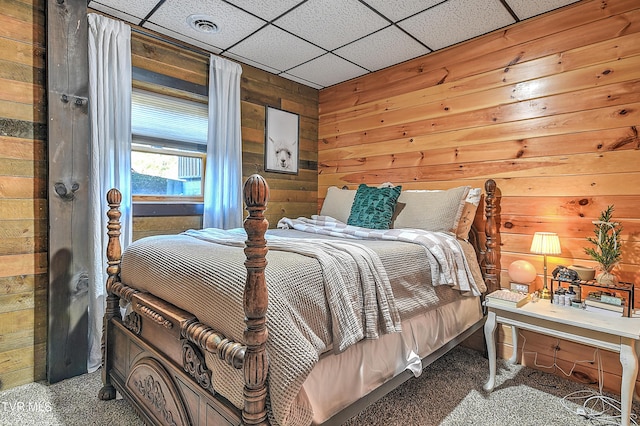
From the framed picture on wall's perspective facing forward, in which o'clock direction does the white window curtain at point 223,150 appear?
The white window curtain is roughly at 3 o'clock from the framed picture on wall.

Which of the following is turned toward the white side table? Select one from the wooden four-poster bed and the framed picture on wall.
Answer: the framed picture on wall

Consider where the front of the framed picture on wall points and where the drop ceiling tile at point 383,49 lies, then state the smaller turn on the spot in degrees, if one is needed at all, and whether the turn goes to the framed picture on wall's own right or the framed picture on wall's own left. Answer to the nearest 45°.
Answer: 0° — it already faces it

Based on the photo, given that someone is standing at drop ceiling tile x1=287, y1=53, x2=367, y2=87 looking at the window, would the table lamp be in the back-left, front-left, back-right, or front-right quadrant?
back-left

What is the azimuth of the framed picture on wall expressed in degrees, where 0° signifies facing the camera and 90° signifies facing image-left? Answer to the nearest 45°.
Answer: approximately 315°

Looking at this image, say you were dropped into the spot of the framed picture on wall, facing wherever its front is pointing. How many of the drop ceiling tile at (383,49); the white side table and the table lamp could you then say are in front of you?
3

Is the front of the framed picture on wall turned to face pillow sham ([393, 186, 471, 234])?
yes

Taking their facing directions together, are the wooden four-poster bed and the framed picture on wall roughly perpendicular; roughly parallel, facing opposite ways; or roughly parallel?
roughly perpendicular

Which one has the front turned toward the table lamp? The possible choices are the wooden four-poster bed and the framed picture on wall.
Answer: the framed picture on wall

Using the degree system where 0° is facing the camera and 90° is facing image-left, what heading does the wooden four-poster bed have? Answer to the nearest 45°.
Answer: approximately 45°
